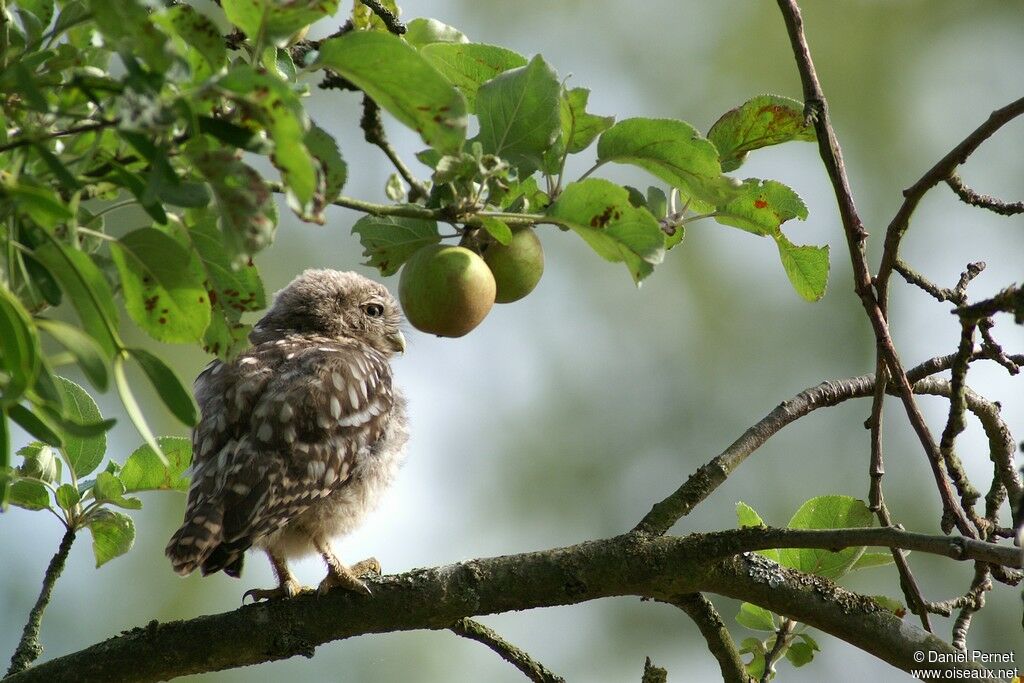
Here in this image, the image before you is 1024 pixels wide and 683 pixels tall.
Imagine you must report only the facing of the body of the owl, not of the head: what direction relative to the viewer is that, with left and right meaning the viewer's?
facing away from the viewer and to the right of the viewer

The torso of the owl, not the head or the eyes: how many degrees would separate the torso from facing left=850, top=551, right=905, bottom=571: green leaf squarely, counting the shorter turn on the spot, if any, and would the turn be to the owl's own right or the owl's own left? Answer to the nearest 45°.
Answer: approximately 90° to the owl's own right

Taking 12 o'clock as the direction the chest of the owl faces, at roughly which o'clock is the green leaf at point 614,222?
The green leaf is roughly at 2 o'clock from the owl.
